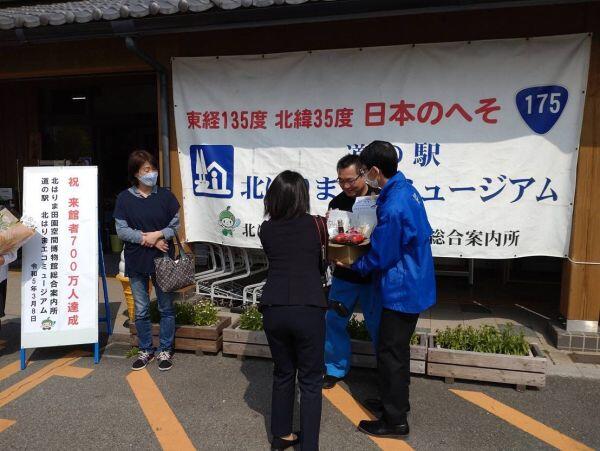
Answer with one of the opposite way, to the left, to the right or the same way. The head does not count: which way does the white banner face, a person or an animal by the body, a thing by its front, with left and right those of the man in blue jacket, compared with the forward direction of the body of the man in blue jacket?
to the left

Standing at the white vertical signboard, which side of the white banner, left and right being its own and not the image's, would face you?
right

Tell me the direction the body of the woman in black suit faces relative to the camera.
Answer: away from the camera

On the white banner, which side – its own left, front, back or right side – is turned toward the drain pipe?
right

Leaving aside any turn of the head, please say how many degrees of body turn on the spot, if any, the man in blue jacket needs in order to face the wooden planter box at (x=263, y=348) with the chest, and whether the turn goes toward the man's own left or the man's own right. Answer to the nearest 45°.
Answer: approximately 45° to the man's own right

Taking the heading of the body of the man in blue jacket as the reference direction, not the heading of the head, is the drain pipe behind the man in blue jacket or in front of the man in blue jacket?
in front

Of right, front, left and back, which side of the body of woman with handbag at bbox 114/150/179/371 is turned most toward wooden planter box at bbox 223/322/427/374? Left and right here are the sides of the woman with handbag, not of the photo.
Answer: left

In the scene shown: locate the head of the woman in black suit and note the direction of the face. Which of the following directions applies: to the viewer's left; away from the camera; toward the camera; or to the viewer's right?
away from the camera

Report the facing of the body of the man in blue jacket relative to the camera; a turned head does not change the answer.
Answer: to the viewer's left

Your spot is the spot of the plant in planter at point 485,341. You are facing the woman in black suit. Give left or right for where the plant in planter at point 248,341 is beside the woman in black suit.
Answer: right

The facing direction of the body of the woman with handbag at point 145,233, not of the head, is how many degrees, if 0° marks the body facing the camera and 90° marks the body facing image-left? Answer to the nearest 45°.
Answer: approximately 0°
